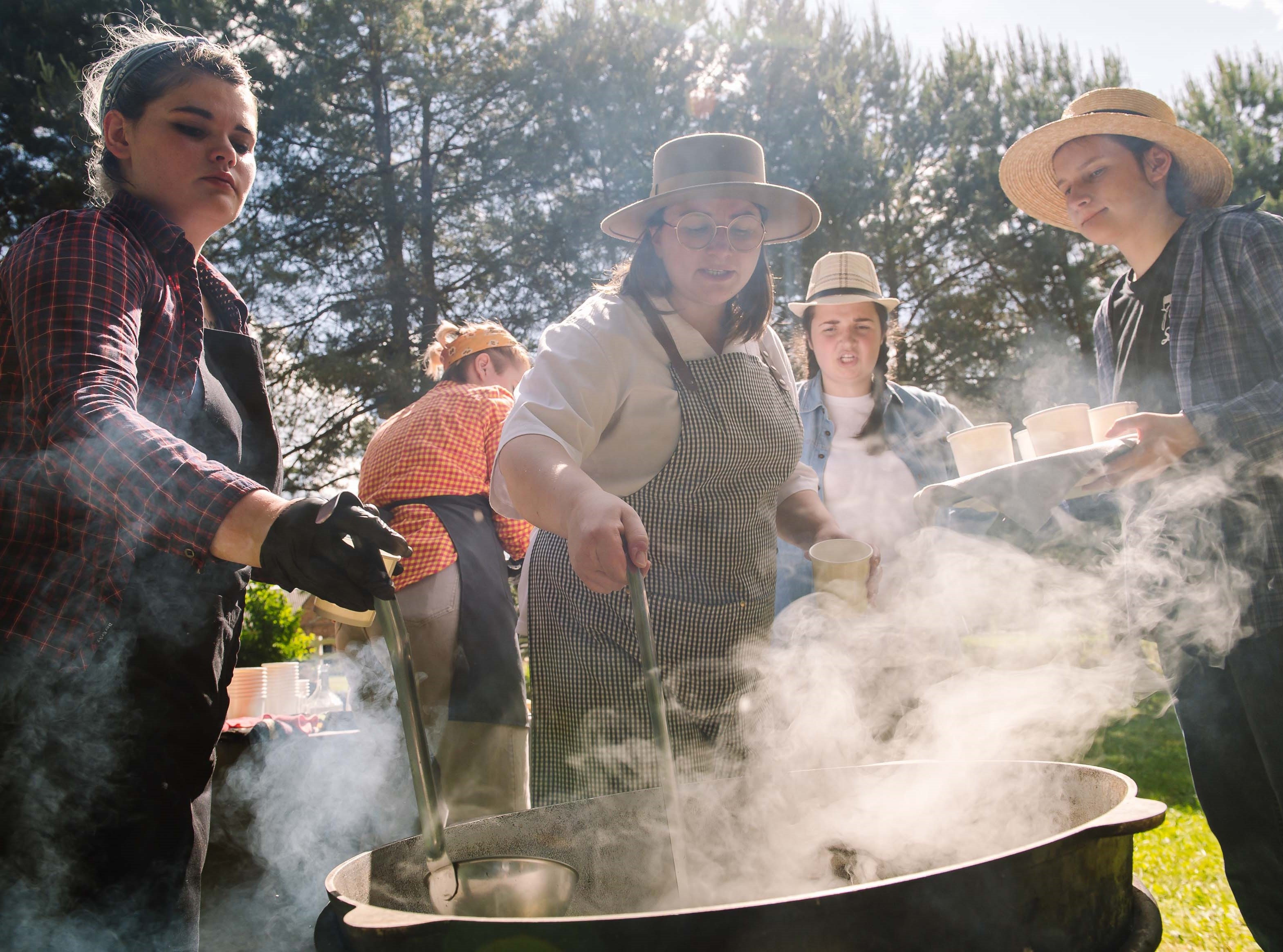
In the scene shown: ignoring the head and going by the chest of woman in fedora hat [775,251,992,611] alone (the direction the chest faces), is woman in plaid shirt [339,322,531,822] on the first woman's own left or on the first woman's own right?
on the first woman's own right

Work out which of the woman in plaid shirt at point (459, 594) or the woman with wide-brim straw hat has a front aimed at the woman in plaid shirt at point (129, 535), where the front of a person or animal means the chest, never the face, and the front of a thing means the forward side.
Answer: the woman with wide-brim straw hat

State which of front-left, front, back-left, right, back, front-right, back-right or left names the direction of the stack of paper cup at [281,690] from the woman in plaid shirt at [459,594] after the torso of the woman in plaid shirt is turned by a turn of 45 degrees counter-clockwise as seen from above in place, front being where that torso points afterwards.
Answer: front-left

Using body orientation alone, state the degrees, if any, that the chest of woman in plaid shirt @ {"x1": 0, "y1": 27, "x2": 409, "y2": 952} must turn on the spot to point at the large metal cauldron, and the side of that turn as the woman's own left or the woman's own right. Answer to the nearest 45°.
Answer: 0° — they already face it

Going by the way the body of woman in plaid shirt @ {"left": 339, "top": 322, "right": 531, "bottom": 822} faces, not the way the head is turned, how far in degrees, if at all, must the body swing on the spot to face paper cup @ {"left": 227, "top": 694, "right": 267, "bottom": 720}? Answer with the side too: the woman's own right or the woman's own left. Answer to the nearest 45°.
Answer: approximately 90° to the woman's own left

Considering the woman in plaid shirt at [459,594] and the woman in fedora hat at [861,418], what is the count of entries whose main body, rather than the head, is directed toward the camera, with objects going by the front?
1

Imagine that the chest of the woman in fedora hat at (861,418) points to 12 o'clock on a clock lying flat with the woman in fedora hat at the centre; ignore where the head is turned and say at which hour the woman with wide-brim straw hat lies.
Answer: The woman with wide-brim straw hat is roughly at 11 o'clock from the woman in fedora hat.

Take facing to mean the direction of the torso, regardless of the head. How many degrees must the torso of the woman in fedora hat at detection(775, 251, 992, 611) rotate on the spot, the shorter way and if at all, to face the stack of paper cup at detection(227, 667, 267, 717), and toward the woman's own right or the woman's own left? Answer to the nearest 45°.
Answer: approximately 90° to the woman's own right
